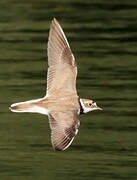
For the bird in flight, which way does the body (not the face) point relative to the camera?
to the viewer's right
